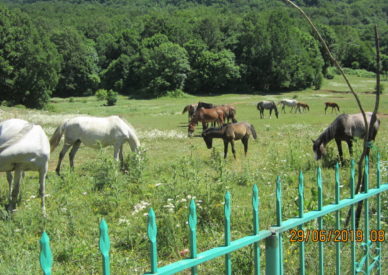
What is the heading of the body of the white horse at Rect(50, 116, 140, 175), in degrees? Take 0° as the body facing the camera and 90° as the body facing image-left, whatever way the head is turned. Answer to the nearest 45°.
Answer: approximately 270°

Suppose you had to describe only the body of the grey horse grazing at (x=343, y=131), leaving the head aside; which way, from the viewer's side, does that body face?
to the viewer's left

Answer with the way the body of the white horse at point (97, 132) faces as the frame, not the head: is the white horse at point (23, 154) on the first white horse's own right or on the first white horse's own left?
on the first white horse's own right

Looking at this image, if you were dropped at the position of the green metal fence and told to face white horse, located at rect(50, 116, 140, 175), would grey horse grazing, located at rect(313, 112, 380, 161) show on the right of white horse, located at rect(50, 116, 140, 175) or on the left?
right

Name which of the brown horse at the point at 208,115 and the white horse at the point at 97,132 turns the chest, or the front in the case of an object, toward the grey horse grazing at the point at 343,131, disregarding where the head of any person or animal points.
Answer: the white horse

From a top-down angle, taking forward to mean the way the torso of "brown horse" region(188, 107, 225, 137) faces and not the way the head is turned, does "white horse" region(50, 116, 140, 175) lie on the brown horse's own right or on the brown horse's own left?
on the brown horse's own left

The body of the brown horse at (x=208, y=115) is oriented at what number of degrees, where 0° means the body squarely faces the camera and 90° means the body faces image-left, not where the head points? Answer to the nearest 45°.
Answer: approximately 90°
